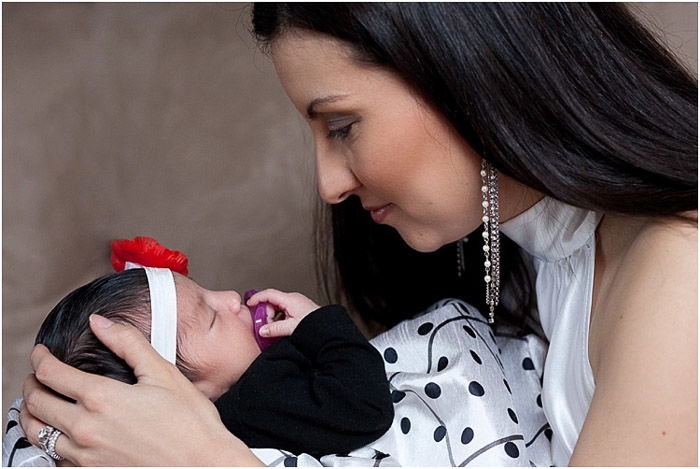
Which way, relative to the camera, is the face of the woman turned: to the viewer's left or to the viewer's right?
to the viewer's left

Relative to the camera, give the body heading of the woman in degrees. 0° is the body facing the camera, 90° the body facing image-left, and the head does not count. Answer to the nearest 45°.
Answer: approximately 90°
